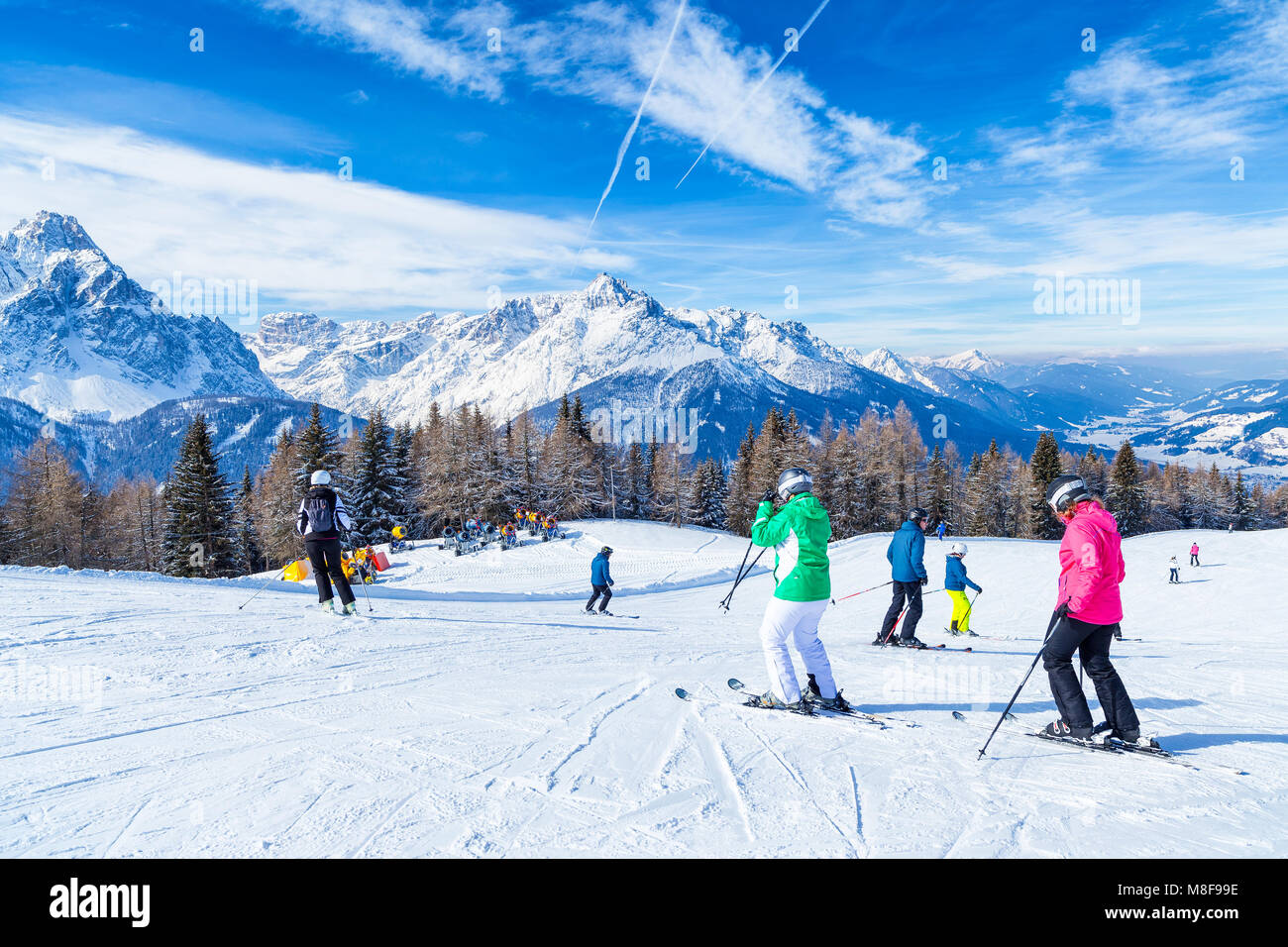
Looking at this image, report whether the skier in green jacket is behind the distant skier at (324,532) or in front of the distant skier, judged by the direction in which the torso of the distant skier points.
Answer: behind

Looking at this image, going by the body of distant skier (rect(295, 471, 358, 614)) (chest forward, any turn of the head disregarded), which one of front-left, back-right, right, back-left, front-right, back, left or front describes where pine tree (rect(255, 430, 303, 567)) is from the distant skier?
front

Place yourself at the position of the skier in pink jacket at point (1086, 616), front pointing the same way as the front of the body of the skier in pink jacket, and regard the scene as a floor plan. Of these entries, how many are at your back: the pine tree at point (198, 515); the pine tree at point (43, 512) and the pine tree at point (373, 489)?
0

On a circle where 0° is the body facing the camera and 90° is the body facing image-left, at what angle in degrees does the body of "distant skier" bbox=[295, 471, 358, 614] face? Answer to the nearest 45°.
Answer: approximately 180°

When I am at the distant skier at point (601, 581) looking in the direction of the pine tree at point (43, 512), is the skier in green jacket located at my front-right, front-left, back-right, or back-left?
back-left

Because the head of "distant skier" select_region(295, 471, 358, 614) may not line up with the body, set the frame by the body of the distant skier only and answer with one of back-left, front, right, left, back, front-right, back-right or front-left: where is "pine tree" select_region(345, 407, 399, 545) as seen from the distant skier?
front

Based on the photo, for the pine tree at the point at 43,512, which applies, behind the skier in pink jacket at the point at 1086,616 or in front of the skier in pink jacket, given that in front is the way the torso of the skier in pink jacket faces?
in front
